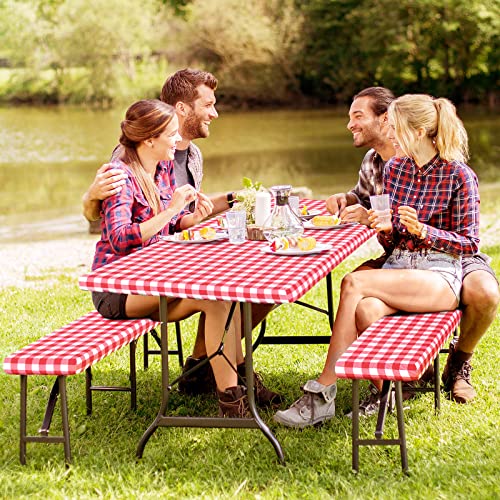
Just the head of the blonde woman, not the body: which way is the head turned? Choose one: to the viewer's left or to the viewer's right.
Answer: to the viewer's left

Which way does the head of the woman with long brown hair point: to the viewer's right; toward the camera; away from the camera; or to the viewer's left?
to the viewer's right

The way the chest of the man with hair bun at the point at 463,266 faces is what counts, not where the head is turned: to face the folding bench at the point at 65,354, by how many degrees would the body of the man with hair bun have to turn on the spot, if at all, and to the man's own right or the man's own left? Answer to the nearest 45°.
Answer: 0° — they already face it

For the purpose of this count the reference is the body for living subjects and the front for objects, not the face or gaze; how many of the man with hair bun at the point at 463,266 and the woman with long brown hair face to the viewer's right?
1

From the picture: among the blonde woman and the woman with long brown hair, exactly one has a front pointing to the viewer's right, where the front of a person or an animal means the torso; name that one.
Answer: the woman with long brown hair

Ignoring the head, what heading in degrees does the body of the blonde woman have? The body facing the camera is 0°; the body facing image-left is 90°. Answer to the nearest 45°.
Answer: approximately 45°

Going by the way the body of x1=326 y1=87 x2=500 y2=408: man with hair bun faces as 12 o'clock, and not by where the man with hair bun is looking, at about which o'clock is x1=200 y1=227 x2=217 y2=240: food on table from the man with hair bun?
The food on table is roughly at 1 o'clock from the man with hair bun.

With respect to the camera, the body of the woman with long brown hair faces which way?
to the viewer's right

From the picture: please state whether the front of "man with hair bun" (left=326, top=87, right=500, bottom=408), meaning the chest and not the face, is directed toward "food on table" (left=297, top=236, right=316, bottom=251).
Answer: yes

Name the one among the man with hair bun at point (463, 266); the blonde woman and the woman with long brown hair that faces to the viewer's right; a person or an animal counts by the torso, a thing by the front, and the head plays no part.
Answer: the woman with long brown hair
